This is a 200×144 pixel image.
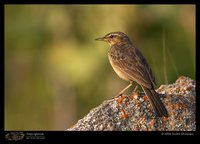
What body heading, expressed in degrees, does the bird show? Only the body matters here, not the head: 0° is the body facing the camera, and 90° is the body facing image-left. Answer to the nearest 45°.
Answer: approximately 90°
